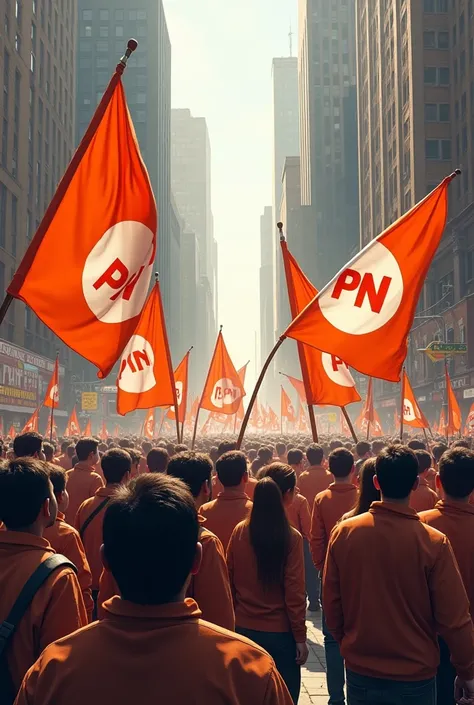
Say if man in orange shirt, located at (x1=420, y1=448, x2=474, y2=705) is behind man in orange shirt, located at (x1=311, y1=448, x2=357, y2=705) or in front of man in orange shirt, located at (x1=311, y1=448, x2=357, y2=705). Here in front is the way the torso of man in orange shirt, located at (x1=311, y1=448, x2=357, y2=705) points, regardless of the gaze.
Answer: behind

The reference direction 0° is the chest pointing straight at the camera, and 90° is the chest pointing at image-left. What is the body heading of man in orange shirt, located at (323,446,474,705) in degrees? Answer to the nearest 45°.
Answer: approximately 180°

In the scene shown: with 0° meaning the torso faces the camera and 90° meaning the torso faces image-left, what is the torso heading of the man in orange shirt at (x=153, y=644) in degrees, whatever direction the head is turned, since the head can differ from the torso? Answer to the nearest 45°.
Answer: approximately 180°

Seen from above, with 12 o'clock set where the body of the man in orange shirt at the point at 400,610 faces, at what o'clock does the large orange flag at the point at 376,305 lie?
The large orange flag is roughly at 12 o'clock from the man in orange shirt.

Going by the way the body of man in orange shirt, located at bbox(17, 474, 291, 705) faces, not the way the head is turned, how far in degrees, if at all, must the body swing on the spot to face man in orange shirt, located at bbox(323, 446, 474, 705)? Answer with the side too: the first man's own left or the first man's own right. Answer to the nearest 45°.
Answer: approximately 45° to the first man's own right

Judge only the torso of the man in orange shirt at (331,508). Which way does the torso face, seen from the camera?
away from the camera

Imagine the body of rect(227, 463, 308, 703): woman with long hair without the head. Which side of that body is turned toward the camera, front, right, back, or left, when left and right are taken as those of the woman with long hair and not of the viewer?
back

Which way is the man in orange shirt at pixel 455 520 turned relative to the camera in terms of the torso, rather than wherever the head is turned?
away from the camera

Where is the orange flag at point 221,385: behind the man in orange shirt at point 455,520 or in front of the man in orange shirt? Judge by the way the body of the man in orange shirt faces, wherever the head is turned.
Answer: in front

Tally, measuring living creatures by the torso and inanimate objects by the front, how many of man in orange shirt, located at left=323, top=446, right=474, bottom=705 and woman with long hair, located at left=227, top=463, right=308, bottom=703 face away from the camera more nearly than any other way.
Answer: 2

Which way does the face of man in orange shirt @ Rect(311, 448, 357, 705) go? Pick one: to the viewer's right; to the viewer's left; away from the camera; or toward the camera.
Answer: away from the camera

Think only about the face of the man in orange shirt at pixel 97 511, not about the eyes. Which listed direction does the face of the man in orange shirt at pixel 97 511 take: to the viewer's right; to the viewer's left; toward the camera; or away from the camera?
away from the camera

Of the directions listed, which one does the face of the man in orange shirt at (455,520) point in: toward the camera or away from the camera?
away from the camera
